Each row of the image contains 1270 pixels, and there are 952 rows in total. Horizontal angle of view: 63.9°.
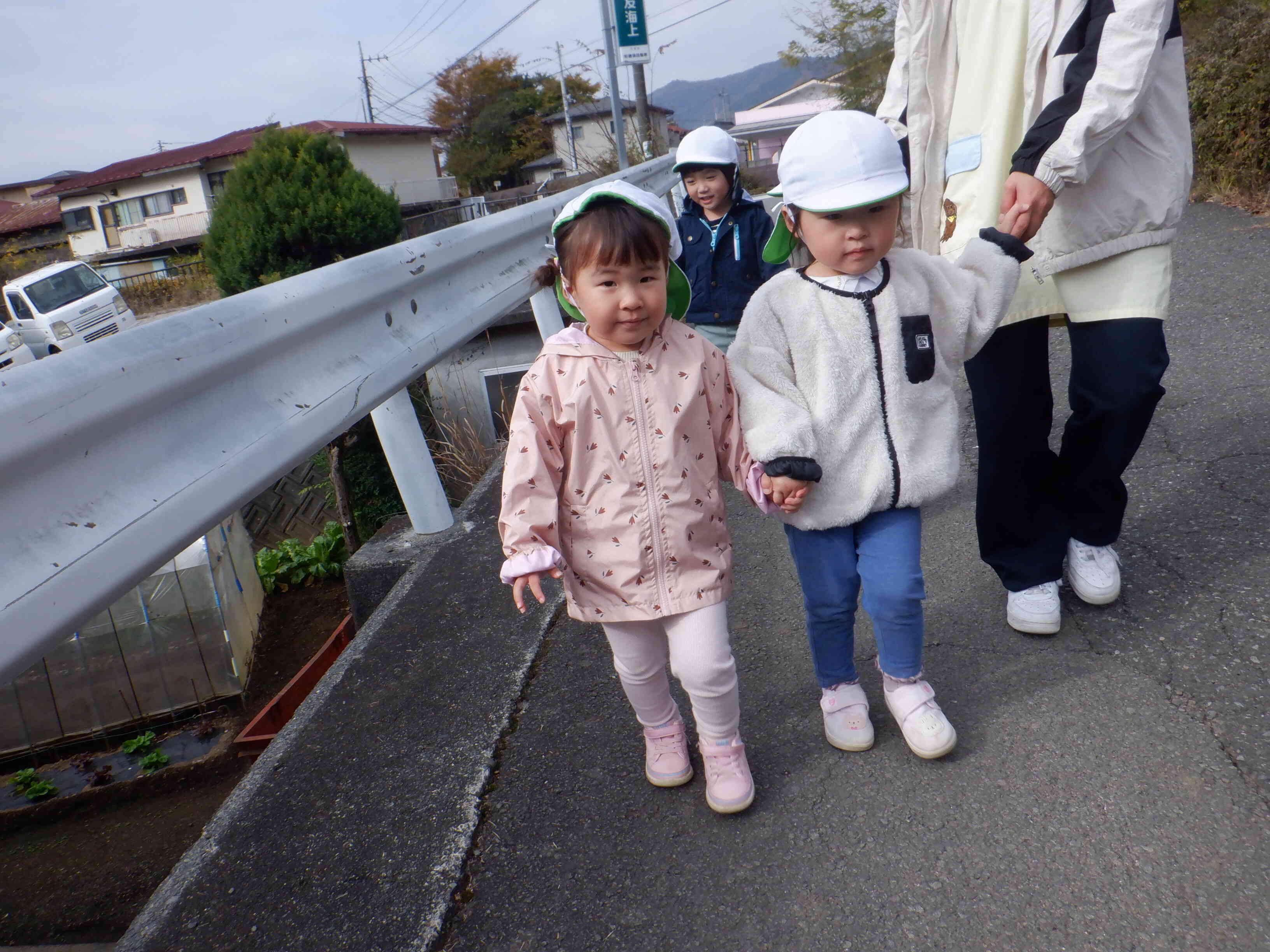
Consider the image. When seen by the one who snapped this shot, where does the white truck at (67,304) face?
facing the viewer and to the right of the viewer

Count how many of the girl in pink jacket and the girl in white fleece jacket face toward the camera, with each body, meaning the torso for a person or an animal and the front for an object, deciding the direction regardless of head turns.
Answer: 2

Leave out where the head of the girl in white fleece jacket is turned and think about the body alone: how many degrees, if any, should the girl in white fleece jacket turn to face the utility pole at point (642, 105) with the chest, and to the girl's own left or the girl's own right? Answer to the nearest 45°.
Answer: approximately 180°

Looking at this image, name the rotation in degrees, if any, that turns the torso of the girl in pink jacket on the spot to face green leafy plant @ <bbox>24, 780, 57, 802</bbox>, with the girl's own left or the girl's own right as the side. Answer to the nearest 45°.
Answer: approximately 135° to the girl's own right

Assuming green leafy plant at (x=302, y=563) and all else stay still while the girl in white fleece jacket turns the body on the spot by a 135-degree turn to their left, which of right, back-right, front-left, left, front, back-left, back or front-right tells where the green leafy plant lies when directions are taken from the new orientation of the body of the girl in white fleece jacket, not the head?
left

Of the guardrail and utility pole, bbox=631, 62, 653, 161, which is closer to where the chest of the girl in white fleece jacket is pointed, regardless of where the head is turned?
the guardrail

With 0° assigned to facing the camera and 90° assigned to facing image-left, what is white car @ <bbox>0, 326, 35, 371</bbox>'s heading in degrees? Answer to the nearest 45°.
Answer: approximately 315°
